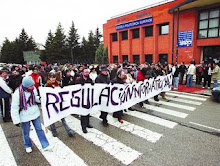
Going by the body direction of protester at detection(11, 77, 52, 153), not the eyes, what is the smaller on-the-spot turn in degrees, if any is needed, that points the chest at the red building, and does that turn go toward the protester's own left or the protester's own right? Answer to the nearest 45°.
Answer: approximately 90° to the protester's own left

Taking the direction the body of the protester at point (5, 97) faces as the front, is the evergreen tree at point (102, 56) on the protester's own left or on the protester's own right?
on the protester's own left

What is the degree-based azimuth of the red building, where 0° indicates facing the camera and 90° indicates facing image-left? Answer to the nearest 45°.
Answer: approximately 45°
